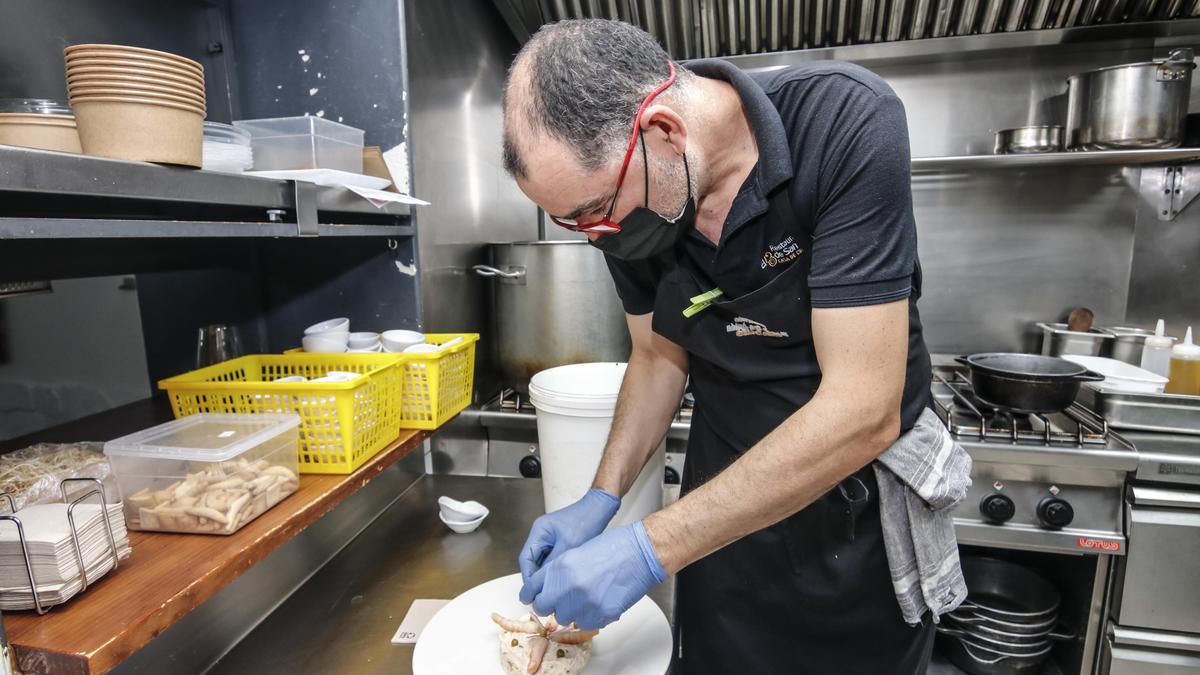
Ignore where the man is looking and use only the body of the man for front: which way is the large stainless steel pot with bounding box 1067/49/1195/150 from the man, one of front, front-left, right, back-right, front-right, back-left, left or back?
back

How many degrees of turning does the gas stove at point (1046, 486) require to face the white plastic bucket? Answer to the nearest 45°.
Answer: approximately 45° to its right

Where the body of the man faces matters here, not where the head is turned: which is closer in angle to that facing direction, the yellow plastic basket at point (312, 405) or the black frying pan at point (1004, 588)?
the yellow plastic basket

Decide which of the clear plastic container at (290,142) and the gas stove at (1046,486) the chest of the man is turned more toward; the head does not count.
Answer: the clear plastic container

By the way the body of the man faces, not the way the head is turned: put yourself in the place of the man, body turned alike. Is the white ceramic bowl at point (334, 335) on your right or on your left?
on your right

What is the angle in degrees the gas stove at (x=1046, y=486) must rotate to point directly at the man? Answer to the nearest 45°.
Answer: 0° — it already faces them

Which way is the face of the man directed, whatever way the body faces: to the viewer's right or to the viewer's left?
to the viewer's left

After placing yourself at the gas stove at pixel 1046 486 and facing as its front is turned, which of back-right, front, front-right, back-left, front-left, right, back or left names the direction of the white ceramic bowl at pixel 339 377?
front-right

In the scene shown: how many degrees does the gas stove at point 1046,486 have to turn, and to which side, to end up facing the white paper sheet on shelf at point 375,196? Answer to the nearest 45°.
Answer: approximately 45° to its right

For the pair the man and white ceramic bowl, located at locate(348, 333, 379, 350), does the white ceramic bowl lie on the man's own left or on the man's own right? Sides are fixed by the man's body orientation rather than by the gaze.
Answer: on the man's own right

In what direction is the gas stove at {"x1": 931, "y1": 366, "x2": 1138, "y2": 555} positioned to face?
toward the camera

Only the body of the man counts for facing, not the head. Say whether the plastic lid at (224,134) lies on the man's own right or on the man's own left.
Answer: on the man's own right

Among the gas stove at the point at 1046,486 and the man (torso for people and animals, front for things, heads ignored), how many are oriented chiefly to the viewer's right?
0

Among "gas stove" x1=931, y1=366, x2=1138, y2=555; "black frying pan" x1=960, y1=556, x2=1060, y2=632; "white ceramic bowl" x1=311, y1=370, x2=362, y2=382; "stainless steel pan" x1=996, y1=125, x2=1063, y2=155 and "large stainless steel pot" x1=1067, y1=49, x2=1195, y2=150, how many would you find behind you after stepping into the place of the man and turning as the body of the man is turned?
4
